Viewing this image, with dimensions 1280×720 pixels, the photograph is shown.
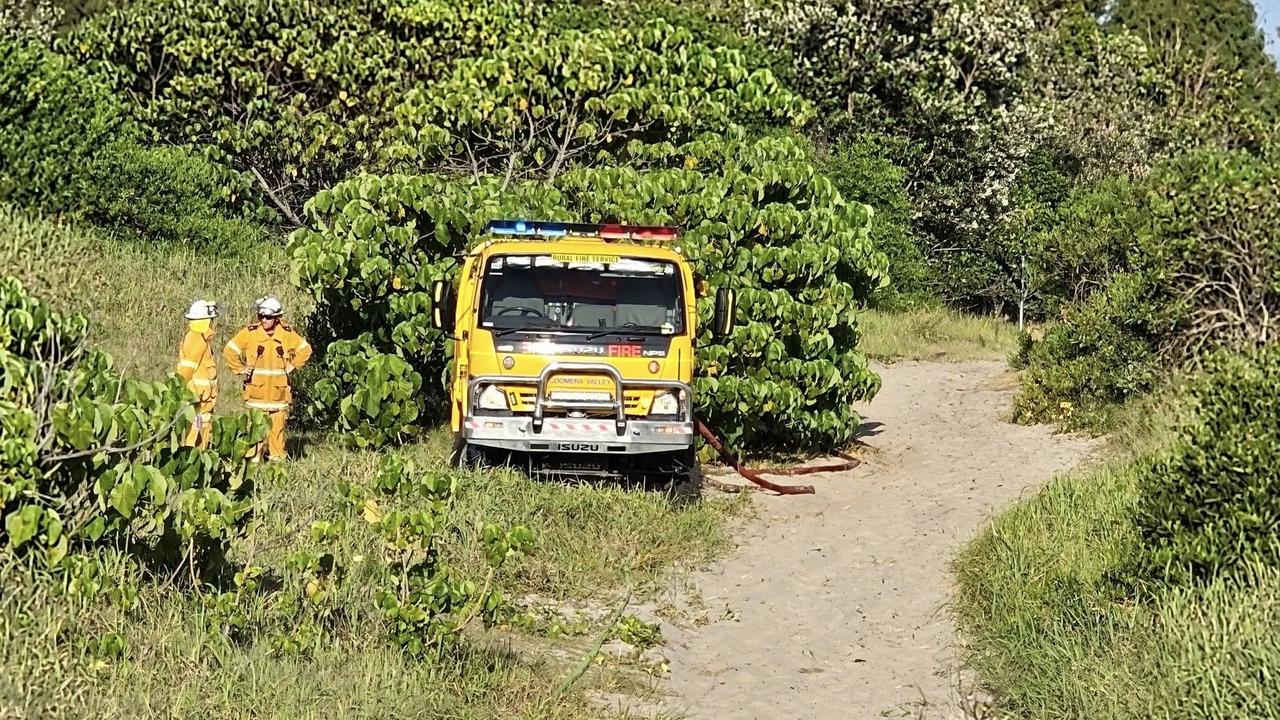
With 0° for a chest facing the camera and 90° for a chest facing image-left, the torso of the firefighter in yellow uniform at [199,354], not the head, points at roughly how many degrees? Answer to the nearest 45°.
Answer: approximately 270°

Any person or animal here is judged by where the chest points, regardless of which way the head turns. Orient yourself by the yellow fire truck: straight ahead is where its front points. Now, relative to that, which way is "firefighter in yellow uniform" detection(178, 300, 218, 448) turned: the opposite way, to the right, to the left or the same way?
to the left

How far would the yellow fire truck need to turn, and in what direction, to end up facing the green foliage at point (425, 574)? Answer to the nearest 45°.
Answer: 0° — it already faces it

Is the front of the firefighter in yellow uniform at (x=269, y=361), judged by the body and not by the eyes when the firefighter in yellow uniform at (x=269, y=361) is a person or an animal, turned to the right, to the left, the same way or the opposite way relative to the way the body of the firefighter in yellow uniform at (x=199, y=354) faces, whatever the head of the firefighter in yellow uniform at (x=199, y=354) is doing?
to the right

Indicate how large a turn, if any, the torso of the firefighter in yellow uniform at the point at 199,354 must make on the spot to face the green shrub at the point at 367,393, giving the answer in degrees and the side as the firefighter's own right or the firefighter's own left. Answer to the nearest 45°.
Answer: approximately 45° to the firefighter's own left

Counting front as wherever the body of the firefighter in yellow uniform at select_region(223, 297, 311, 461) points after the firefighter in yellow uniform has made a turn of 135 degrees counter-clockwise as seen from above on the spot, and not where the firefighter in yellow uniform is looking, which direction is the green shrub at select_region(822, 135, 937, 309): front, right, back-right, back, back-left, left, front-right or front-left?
front

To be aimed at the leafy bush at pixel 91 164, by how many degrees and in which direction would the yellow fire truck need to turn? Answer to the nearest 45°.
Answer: approximately 135° to its right

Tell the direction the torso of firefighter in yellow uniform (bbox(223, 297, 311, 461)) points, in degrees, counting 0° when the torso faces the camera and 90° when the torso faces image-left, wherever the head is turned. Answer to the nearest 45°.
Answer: approximately 0°
